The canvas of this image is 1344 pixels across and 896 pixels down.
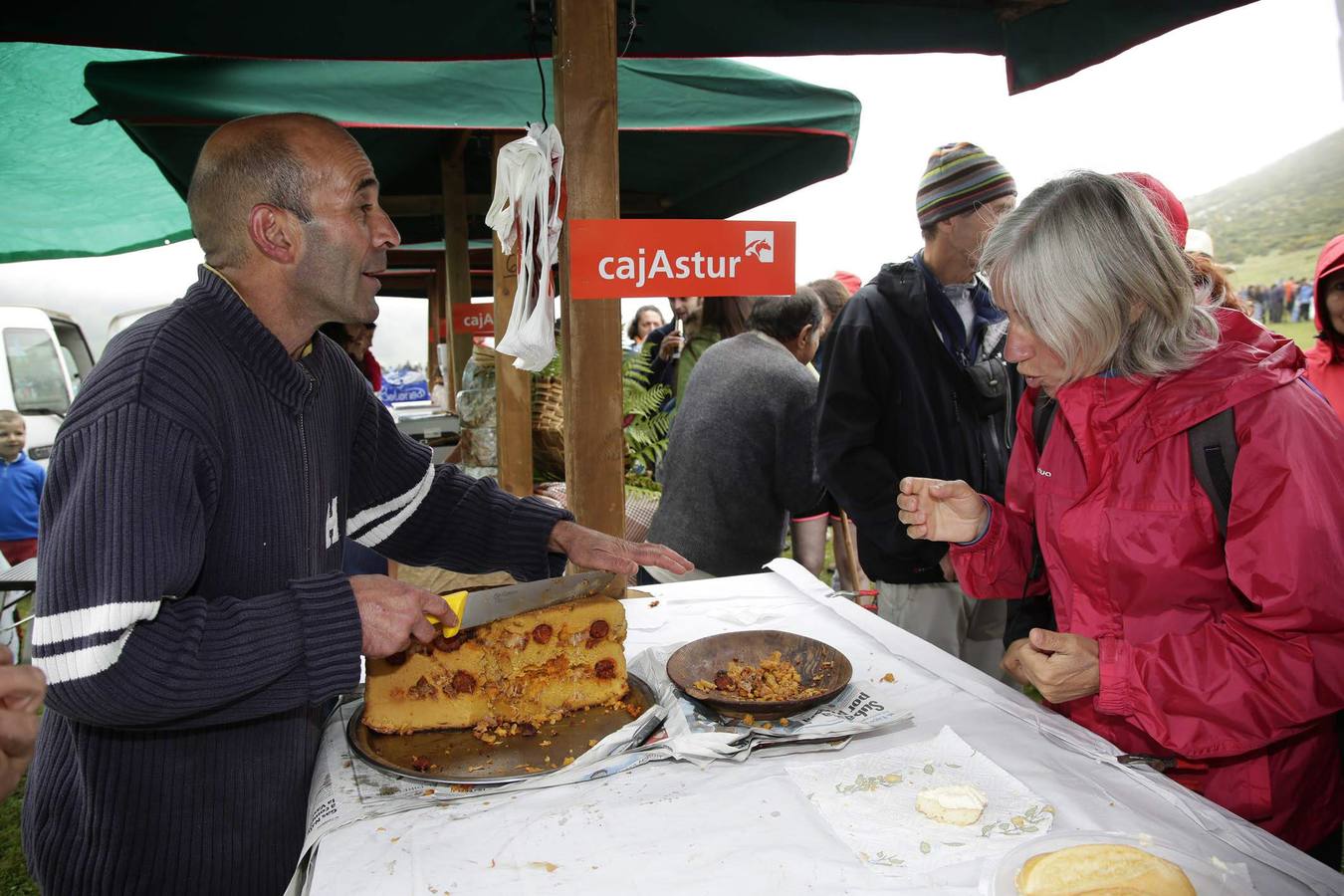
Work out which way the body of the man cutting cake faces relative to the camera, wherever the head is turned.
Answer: to the viewer's right

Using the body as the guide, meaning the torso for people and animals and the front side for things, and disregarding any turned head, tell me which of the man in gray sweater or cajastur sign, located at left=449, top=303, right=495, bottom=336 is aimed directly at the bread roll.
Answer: the cajastur sign

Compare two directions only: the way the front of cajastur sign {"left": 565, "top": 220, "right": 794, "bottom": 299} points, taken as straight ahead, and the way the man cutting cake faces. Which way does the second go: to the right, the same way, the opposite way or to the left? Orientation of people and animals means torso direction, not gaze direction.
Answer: to the left

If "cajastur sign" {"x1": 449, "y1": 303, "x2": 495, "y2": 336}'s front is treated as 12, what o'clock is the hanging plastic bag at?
The hanging plastic bag is roughly at 12 o'clock from the cajastur sign.

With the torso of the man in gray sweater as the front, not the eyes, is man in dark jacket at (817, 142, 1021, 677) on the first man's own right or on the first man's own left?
on the first man's own right

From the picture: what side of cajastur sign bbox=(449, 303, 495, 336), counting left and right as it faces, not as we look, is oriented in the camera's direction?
front

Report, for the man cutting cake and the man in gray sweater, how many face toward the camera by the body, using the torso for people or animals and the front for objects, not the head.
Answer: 0

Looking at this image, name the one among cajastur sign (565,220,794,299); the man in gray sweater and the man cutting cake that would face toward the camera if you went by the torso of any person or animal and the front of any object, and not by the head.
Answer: the cajastur sign

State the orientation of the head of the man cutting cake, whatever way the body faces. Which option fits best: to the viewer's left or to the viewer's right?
to the viewer's right

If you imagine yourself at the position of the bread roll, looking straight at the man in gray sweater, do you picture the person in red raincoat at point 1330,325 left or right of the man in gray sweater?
right

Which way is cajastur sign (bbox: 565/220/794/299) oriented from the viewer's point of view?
toward the camera

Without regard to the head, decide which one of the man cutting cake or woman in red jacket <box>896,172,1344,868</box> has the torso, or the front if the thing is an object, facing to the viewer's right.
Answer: the man cutting cake

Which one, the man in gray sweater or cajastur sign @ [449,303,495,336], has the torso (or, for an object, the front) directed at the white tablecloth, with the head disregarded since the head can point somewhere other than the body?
the cajastur sign
